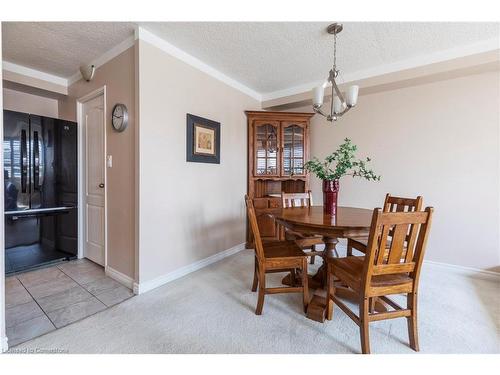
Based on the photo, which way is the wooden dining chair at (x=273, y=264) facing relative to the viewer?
to the viewer's right

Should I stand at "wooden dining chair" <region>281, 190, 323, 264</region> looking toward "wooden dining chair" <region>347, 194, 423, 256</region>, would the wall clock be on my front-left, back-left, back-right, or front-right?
back-right

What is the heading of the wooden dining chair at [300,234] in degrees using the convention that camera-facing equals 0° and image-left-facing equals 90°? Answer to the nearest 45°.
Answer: approximately 315°

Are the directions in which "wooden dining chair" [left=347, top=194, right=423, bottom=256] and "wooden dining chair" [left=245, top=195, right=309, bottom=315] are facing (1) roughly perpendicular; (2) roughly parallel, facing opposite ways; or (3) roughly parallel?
roughly parallel, facing opposite ways

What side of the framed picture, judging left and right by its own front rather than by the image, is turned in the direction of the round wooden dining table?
front

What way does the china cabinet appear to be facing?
toward the camera

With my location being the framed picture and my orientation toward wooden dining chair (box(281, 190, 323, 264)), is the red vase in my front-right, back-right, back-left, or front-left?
front-right

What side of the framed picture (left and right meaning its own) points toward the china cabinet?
left

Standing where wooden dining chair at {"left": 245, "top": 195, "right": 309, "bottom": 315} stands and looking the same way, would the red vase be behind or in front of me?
in front

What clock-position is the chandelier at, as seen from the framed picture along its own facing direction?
The chandelier is roughly at 12 o'clock from the framed picture.

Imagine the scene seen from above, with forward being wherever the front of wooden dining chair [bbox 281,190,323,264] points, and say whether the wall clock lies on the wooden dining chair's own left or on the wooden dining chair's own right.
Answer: on the wooden dining chair's own right

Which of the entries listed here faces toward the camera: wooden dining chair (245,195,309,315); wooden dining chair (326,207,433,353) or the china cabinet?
the china cabinet

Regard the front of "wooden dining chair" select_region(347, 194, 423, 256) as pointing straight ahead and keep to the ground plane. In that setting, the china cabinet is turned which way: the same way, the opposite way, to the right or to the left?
to the left
